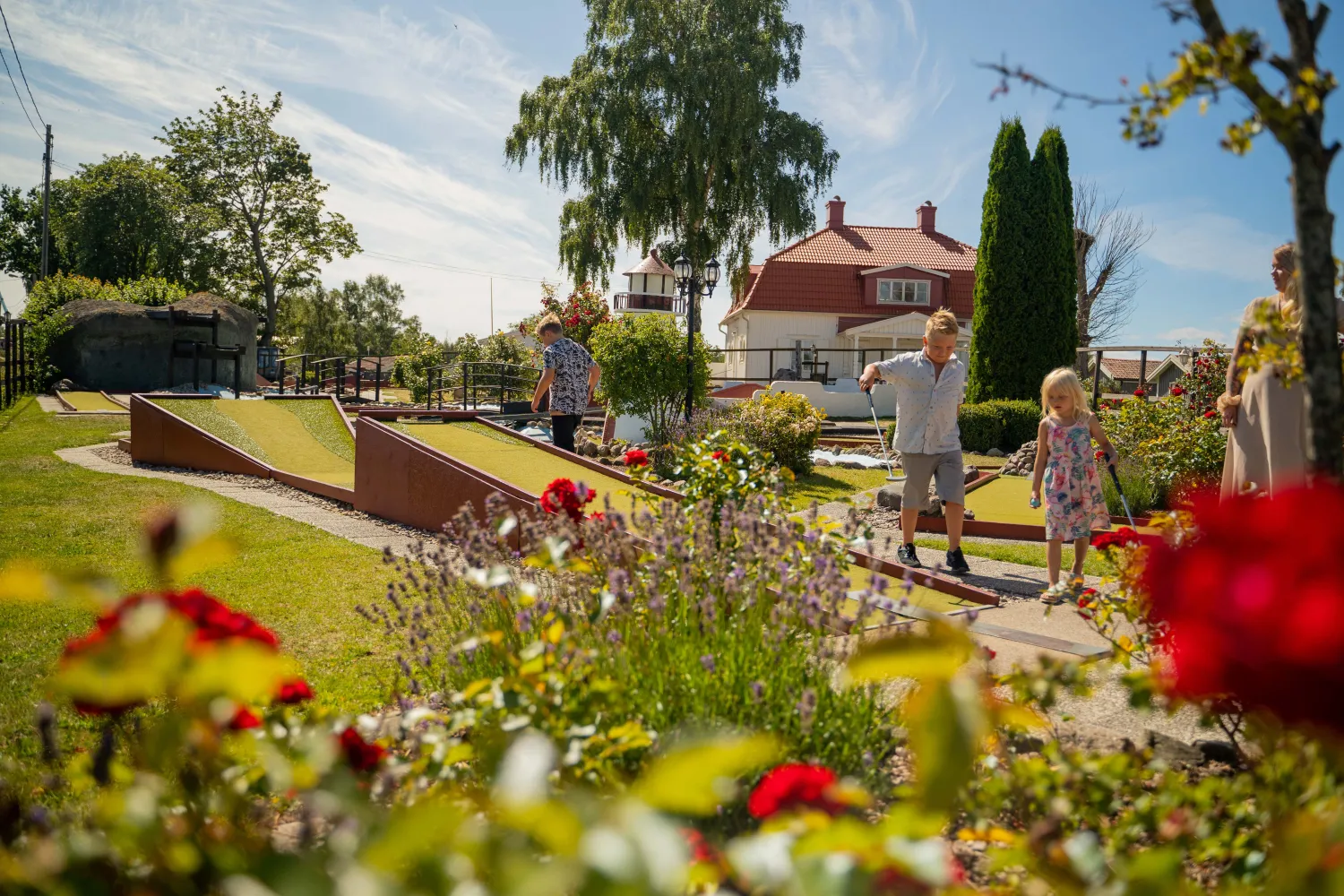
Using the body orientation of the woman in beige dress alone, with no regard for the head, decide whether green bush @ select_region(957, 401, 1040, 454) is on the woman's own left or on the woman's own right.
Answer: on the woman's own right

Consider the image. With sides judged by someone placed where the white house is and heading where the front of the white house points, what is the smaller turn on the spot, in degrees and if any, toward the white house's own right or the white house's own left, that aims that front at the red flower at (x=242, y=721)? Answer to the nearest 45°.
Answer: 0° — it already faces it
